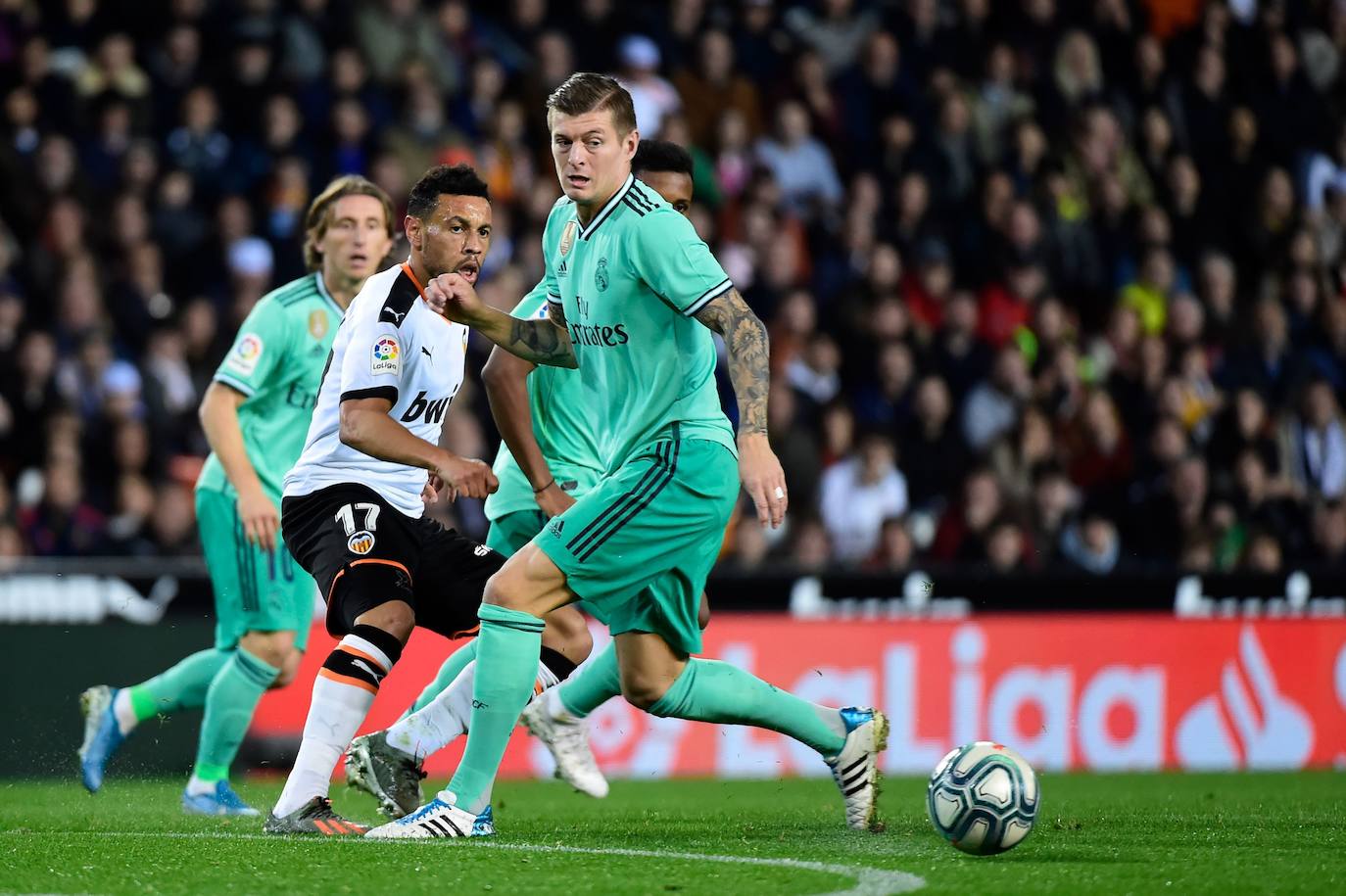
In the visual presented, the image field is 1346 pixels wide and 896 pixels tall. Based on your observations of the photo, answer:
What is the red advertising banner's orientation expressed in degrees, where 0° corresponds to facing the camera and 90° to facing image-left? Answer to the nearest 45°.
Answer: approximately 0°
